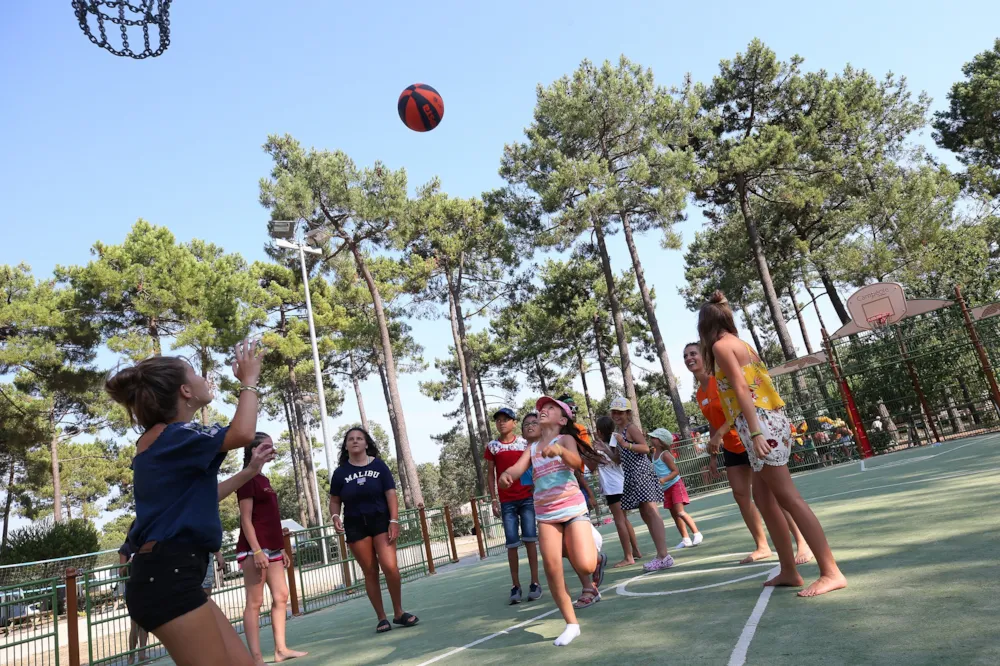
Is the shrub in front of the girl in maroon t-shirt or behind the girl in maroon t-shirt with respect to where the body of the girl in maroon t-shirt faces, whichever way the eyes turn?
behind

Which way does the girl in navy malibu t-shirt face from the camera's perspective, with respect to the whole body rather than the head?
toward the camera

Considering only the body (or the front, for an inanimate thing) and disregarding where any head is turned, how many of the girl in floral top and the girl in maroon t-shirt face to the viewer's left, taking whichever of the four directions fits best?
1

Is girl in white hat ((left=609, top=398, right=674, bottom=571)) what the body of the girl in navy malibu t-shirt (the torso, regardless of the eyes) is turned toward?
no

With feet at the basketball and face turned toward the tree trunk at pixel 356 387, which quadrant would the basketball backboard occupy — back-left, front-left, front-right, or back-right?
front-right

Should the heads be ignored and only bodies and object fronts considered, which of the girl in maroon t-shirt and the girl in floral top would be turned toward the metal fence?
the girl in floral top

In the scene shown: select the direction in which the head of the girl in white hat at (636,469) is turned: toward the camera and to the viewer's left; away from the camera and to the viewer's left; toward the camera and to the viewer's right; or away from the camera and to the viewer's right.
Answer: toward the camera and to the viewer's left

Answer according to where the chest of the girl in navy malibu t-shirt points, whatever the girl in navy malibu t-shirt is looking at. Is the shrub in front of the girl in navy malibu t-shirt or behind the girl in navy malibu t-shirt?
behind

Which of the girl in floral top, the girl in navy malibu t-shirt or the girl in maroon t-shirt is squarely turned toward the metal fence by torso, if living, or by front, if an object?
the girl in floral top

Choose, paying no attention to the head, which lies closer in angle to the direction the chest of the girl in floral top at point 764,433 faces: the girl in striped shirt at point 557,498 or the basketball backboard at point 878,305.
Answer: the girl in striped shirt

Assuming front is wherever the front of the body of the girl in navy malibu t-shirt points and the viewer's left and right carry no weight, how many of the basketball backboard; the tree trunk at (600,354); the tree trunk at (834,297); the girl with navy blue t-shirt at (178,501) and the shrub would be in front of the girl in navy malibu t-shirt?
1

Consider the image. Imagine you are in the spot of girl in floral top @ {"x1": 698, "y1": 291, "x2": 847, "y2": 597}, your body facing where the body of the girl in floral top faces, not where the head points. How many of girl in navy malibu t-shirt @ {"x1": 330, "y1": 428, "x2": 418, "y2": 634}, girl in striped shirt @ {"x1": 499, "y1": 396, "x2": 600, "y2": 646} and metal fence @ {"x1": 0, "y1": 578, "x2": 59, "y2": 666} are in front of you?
3

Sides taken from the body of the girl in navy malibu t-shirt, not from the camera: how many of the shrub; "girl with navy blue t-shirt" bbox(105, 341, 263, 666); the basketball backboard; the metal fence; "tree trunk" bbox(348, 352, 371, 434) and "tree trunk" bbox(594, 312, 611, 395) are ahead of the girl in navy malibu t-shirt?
1

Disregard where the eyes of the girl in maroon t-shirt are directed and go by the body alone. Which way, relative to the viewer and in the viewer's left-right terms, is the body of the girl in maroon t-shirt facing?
facing the viewer and to the right of the viewer

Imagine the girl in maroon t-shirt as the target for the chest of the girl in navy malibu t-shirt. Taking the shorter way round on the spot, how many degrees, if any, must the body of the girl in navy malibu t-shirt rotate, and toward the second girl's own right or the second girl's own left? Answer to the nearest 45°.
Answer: approximately 90° to the second girl's own right

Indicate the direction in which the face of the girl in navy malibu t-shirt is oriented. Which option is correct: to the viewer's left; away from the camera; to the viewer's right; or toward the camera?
toward the camera

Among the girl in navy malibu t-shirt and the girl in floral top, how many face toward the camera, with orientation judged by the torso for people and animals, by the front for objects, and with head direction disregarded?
1
